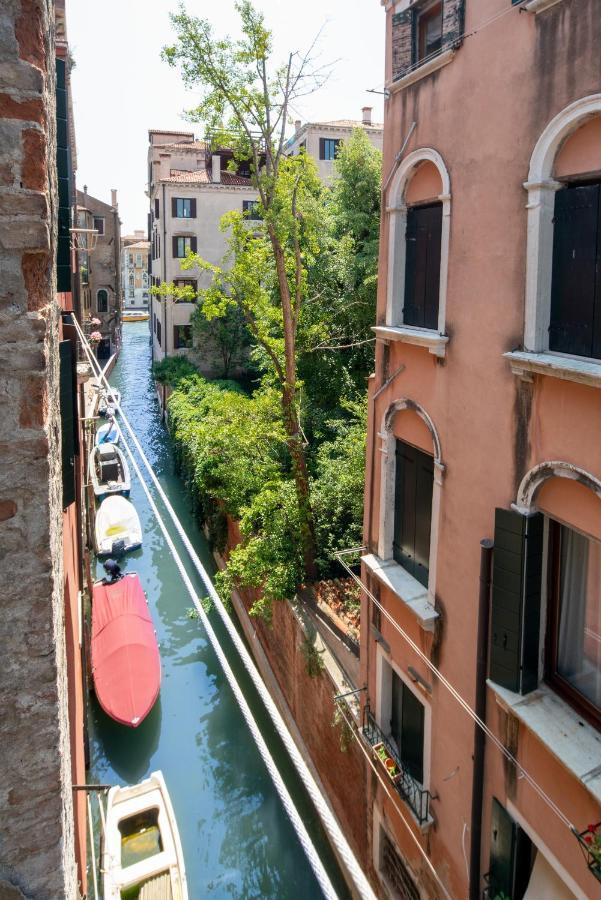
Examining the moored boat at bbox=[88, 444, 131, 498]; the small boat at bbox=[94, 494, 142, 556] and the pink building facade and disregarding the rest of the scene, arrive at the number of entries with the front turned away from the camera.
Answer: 2

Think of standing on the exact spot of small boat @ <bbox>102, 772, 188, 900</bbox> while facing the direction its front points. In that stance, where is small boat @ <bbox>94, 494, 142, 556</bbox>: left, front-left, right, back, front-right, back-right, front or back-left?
front

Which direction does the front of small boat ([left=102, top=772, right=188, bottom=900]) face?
away from the camera

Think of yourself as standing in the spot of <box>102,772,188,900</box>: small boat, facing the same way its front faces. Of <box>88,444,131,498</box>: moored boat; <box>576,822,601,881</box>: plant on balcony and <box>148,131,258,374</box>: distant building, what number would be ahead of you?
2

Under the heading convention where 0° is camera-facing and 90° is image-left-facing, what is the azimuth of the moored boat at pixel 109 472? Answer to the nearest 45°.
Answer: approximately 180°

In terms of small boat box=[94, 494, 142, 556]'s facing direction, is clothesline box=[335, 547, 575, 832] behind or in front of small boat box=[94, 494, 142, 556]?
behind

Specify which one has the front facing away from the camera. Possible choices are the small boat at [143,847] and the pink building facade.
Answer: the small boat

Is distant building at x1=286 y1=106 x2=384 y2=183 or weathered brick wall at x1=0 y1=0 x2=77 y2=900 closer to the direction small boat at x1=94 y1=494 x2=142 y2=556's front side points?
the distant building

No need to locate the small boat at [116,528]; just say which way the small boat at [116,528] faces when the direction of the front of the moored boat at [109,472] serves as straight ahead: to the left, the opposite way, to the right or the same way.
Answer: the same way

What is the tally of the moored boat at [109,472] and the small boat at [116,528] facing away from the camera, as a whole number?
2

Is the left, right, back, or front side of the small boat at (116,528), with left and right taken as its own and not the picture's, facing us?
back

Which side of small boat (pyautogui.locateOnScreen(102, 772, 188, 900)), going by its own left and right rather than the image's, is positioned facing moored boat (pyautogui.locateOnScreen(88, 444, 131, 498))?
front

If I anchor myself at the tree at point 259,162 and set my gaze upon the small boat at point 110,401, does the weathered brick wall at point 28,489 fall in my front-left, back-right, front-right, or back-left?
back-left

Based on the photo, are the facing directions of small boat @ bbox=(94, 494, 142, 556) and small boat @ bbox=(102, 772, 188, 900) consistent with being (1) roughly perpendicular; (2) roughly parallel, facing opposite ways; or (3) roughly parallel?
roughly parallel

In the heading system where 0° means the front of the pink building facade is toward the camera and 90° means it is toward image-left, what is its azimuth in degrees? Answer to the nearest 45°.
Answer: approximately 45°
